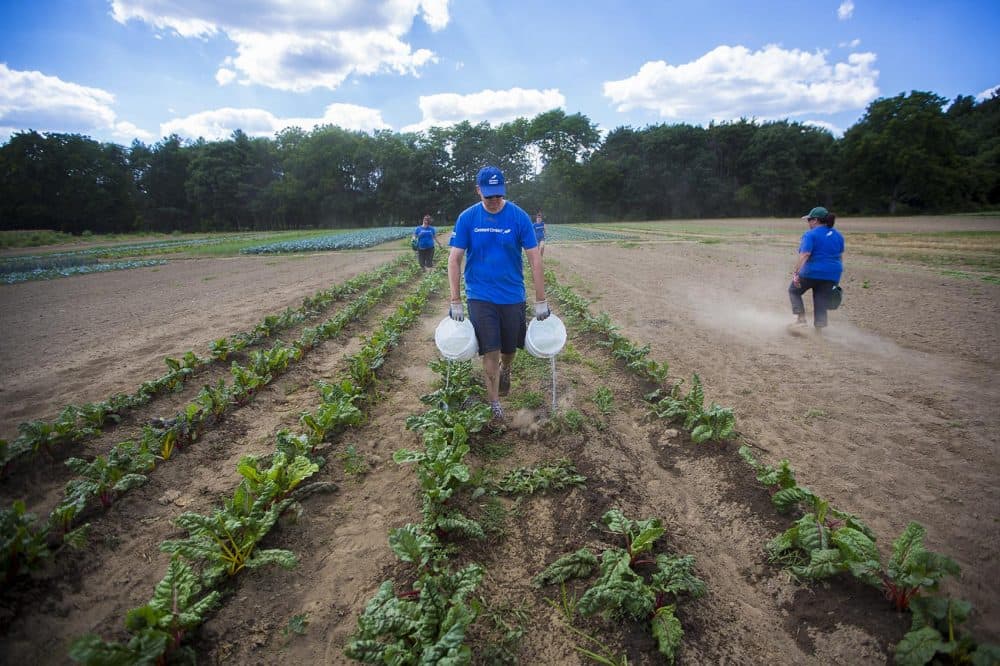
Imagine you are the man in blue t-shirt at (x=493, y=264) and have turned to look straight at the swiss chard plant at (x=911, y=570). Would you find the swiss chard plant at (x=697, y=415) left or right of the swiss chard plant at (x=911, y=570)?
left

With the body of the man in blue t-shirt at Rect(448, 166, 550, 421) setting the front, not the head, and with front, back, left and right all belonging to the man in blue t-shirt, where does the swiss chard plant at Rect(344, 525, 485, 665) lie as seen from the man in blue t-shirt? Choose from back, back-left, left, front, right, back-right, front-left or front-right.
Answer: front

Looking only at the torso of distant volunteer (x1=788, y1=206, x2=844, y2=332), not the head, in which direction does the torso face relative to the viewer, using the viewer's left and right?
facing away from the viewer and to the left of the viewer

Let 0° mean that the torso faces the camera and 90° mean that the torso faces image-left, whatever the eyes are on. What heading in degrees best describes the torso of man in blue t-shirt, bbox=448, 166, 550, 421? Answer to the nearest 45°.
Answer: approximately 0°

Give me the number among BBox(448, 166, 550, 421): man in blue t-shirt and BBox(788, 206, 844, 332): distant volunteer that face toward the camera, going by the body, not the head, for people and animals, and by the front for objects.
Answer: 1

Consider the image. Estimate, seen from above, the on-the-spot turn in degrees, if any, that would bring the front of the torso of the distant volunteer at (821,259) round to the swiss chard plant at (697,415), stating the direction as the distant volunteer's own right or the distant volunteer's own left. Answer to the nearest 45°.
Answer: approximately 135° to the distant volunteer's own left

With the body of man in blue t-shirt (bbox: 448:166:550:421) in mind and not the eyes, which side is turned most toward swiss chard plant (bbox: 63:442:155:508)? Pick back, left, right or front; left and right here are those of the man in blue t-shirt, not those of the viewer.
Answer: right

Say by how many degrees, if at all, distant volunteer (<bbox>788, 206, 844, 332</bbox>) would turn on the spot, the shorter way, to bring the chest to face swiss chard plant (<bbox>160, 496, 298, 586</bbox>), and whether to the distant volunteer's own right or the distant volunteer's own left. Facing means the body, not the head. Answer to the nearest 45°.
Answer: approximately 135° to the distant volunteer's own left

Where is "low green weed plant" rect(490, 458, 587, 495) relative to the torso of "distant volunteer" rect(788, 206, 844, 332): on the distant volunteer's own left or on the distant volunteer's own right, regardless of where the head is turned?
on the distant volunteer's own left

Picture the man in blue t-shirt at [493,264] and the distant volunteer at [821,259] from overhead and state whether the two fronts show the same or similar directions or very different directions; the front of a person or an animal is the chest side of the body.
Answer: very different directions
